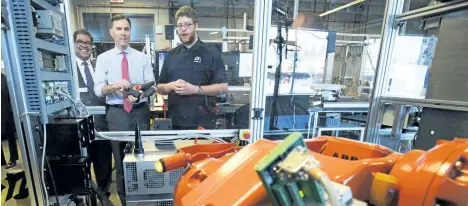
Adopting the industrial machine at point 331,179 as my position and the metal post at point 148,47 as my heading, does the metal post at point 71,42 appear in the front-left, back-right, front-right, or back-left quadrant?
front-left

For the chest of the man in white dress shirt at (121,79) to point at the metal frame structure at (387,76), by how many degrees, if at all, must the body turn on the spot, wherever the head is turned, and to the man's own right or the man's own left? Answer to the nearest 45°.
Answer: approximately 45° to the man's own left

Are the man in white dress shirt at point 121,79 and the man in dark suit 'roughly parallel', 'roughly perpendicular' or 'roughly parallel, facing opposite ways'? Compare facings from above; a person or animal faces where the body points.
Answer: roughly parallel

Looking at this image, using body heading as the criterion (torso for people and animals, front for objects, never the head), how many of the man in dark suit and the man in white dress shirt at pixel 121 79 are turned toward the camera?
2

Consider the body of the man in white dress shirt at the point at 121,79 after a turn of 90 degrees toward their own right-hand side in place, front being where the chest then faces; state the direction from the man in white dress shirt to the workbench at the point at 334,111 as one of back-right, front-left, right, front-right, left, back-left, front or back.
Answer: back

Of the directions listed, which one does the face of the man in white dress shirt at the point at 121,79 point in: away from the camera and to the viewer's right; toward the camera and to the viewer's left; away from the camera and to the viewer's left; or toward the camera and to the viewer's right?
toward the camera and to the viewer's right

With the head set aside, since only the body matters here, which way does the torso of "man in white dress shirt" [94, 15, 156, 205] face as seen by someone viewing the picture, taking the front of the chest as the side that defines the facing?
toward the camera

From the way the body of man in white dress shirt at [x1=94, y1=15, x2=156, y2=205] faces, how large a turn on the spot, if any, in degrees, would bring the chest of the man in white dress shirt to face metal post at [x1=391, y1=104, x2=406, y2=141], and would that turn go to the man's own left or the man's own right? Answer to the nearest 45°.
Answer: approximately 45° to the man's own left
